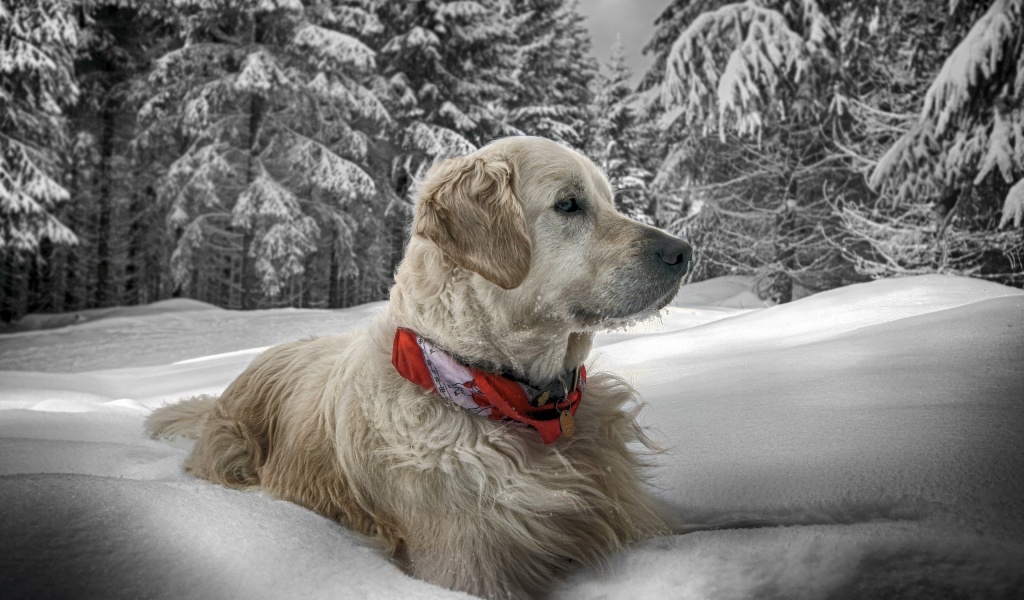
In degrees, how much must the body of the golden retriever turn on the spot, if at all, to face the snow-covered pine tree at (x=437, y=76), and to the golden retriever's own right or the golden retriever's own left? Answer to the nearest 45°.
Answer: approximately 135° to the golden retriever's own left

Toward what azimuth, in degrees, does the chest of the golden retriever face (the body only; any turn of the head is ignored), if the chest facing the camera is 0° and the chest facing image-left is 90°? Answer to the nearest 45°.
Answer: approximately 315°

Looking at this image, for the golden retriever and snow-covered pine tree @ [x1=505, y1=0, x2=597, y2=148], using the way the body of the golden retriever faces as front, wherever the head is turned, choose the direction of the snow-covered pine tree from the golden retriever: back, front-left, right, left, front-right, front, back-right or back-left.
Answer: back-left

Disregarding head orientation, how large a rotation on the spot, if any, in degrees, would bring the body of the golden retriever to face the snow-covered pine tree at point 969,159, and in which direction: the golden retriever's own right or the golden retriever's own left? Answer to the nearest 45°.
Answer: approximately 90° to the golden retriever's own left

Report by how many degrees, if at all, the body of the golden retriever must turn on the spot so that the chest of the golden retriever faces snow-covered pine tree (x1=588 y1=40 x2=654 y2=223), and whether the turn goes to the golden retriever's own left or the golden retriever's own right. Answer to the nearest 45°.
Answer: approximately 135° to the golden retriever's own left

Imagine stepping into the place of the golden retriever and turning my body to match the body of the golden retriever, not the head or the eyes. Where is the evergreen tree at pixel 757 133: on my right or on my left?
on my left

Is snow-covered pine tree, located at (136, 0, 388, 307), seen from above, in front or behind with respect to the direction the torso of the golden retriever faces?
behind
